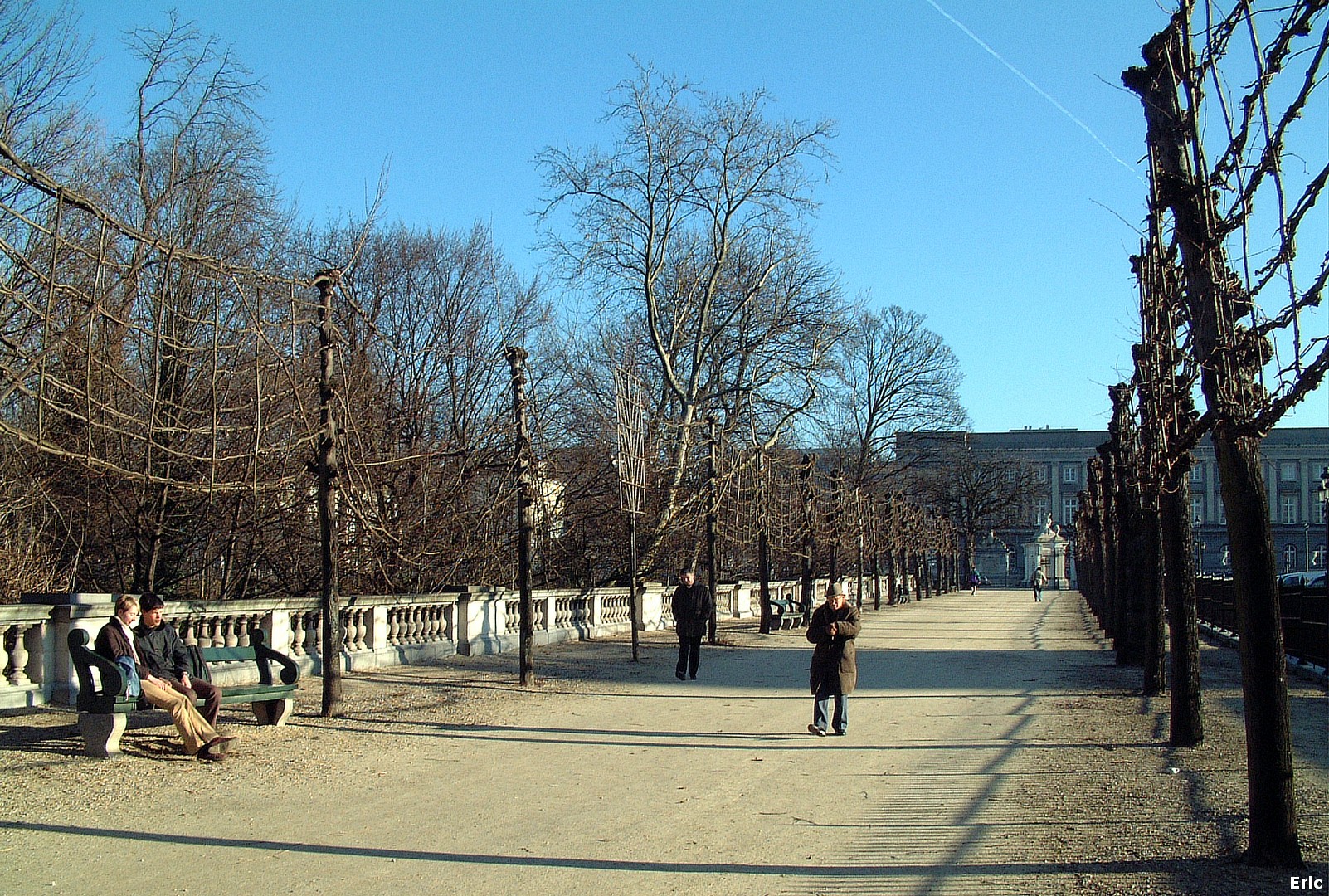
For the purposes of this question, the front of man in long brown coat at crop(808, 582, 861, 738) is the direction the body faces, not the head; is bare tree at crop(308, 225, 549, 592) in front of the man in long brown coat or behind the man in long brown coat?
behind

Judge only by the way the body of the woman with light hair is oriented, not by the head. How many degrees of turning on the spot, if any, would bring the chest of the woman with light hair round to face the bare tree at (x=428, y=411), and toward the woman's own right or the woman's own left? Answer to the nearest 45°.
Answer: approximately 135° to the woman's own left

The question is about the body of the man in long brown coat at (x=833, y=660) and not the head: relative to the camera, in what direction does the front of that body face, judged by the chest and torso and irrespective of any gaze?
toward the camera

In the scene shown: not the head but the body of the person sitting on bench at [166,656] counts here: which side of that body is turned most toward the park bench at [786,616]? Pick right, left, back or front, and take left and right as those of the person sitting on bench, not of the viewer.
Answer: left

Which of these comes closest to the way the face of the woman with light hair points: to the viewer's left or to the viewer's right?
to the viewer's right

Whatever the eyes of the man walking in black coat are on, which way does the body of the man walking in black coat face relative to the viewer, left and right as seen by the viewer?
facing the viewer

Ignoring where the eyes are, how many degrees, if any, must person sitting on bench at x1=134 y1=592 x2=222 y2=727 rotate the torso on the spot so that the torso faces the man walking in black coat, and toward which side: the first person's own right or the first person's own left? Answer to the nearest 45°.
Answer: approximately 90° to the first person's own left

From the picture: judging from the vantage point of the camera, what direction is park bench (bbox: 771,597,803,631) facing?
facing the viewer and to the right of the viewer

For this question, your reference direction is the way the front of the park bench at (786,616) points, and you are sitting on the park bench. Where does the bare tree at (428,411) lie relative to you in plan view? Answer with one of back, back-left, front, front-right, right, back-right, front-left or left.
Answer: right

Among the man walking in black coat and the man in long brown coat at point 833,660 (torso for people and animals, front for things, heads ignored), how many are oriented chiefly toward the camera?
2

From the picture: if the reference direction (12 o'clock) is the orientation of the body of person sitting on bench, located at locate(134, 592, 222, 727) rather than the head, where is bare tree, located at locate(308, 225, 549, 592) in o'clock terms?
The bare tree is roughly at 8 o'clock from the person sitting on bench.
